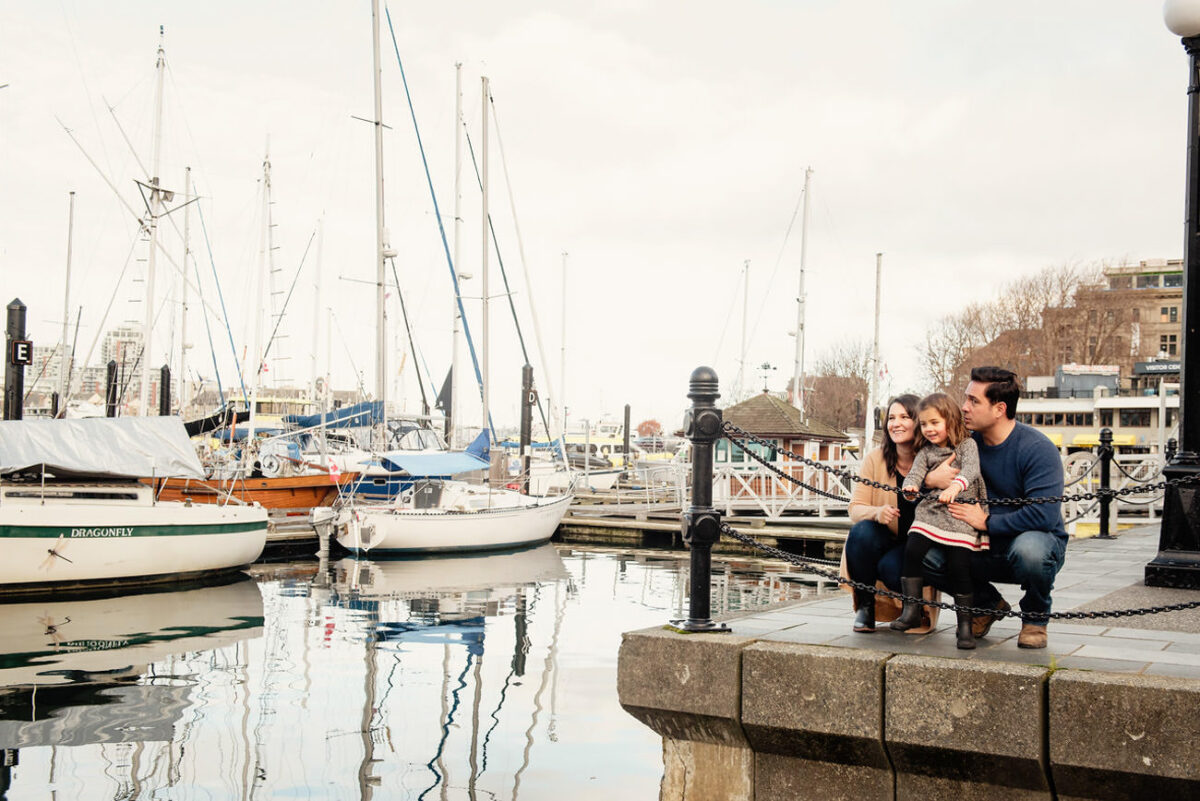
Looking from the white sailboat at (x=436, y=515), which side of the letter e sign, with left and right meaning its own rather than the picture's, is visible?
left

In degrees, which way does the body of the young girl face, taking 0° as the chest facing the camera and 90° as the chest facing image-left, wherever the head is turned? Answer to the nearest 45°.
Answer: approximately 45°

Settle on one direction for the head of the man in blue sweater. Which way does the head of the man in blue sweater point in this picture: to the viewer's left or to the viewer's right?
to the viewer's left

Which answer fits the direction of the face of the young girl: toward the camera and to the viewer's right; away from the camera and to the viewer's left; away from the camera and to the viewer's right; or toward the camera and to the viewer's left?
toward the camera and to the viewer's left

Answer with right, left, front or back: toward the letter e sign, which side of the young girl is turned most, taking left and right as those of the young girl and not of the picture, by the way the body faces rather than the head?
right

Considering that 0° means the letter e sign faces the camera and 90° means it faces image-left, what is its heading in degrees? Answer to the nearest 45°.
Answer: approximately 0°

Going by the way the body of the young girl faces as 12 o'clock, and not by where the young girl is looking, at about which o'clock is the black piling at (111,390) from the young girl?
The black piling is roughly at 3 o'clock from the young girl.
